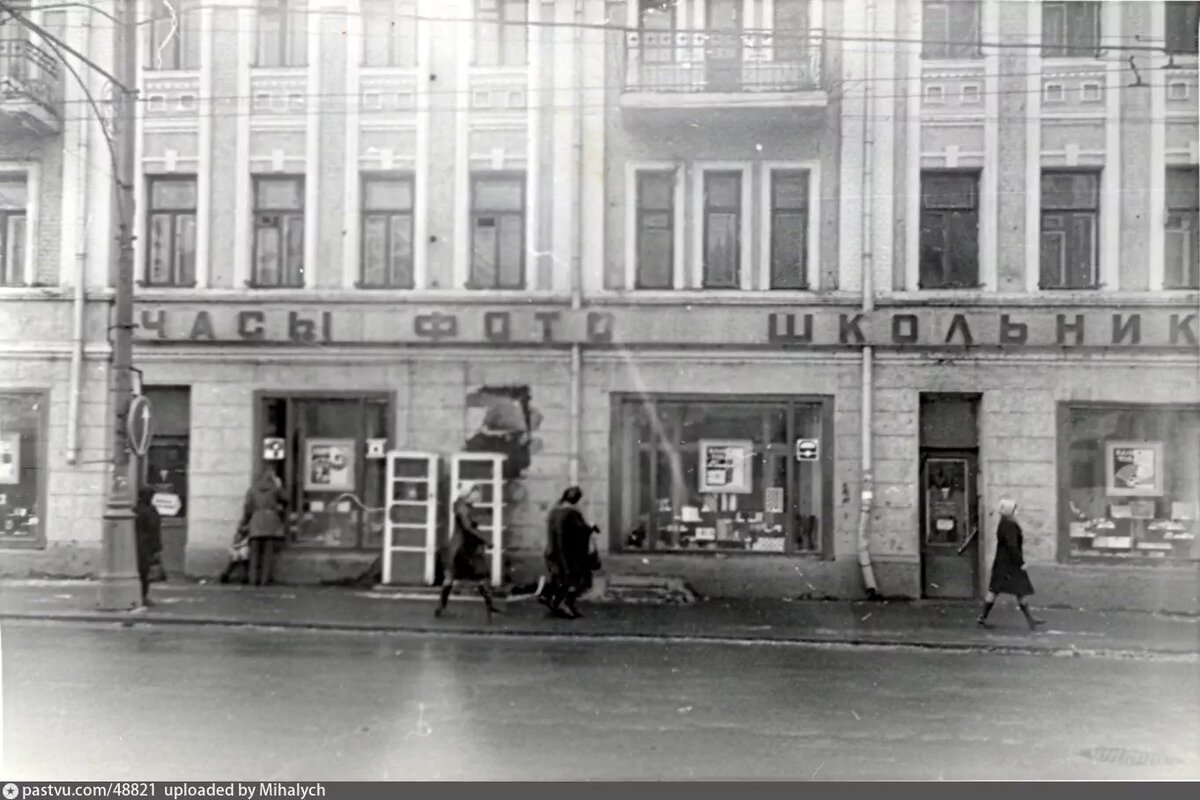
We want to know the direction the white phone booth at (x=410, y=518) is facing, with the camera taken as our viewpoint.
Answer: facing the viewer

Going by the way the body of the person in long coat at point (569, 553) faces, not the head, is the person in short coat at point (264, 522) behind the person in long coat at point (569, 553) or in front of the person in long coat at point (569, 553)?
behind

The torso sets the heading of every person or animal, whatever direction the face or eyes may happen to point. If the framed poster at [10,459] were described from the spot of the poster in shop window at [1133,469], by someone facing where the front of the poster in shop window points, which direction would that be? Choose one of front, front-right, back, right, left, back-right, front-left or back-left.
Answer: front-right

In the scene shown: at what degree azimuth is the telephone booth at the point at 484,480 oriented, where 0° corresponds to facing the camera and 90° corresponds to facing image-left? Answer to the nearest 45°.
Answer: approximately 0°

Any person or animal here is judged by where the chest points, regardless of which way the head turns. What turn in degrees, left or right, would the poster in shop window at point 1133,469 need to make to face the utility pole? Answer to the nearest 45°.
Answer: approximately 45° to its right

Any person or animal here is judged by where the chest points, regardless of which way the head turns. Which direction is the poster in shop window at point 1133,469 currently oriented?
toward the camera

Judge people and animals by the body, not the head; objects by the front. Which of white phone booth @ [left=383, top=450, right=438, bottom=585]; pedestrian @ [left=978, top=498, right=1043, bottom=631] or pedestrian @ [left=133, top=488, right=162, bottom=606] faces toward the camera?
the white phone booth
